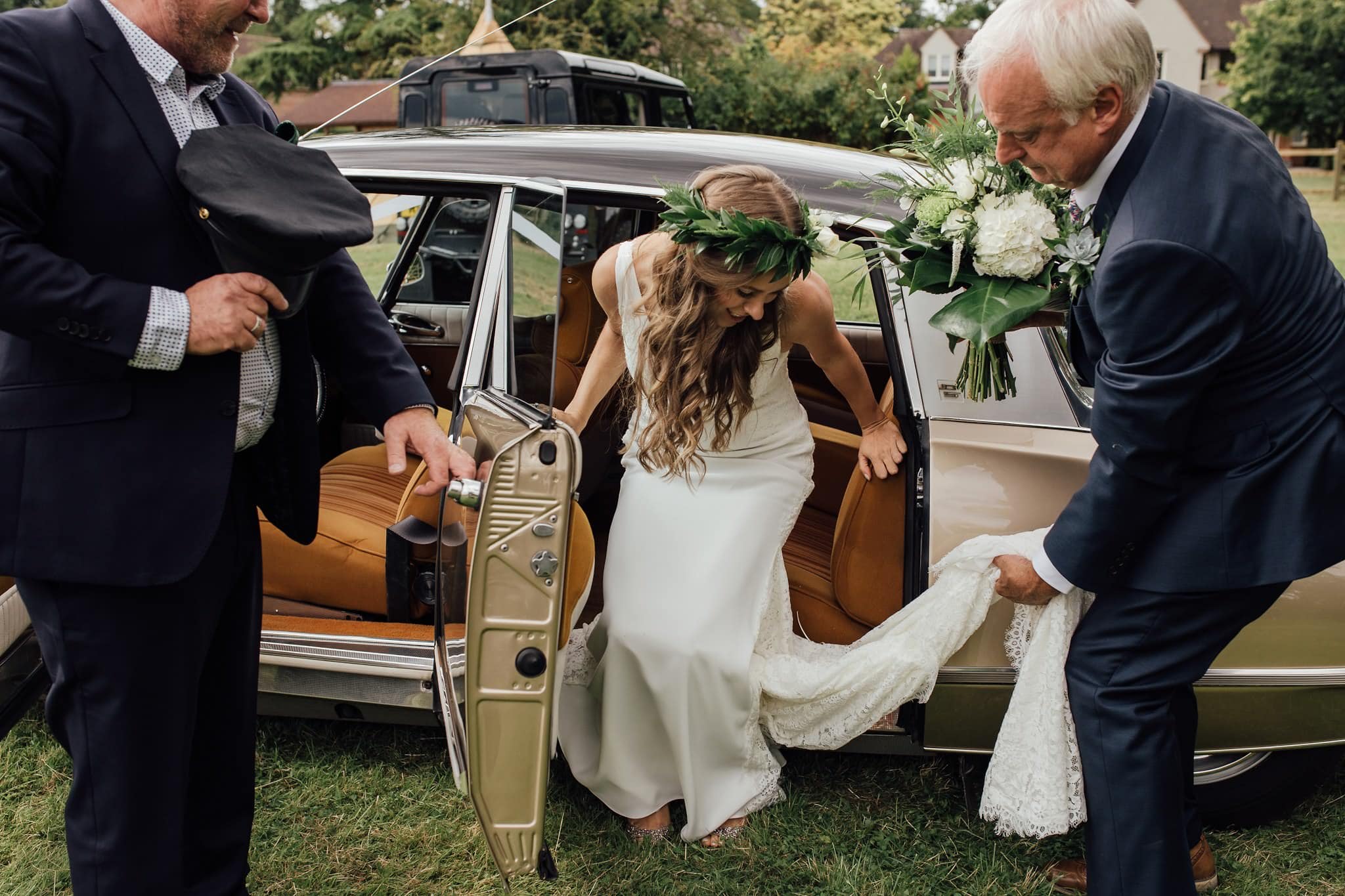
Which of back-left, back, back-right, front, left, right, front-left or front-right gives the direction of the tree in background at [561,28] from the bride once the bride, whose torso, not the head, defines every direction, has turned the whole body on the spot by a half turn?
front

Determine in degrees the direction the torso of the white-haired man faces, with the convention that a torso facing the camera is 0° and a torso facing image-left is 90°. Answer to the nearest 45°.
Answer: approximately 90°

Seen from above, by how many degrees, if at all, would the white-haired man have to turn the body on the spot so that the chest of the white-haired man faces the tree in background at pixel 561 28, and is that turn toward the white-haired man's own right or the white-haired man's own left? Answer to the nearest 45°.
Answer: approximately 45° to the white-haired man's own right

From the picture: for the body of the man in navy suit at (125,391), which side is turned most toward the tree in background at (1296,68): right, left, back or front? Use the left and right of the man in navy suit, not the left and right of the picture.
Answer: left

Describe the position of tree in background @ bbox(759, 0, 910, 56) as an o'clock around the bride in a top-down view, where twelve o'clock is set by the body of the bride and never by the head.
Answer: The tree in background is roughly at 6 o'clock from the bride.

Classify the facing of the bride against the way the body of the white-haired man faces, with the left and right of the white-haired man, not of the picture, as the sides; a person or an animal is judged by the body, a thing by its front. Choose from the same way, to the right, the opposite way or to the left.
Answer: to the left

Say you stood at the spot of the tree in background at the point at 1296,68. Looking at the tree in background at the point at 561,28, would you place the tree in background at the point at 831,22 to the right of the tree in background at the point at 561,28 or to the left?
right

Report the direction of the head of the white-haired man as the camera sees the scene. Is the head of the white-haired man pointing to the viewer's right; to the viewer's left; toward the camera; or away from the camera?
to the viewer's left
